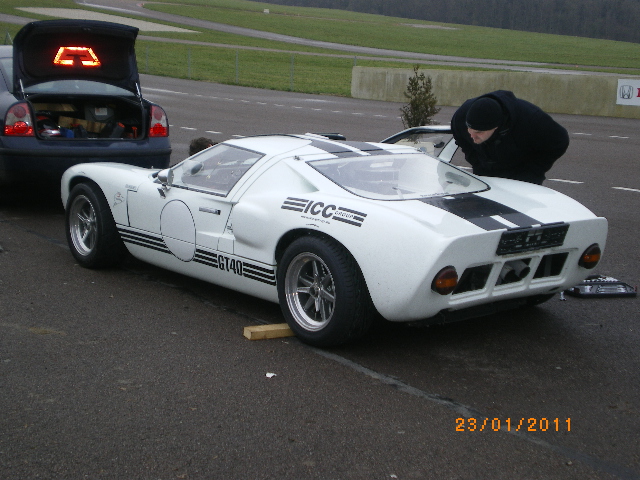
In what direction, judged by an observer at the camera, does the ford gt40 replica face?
facing away from the viewer and to the left of the viewer

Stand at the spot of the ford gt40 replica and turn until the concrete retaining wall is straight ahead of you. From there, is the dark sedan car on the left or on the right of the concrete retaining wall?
left

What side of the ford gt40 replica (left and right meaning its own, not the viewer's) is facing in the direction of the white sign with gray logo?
right

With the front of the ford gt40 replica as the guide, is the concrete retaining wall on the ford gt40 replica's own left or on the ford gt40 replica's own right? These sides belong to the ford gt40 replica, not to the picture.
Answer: on the ford gt40 replica's own right

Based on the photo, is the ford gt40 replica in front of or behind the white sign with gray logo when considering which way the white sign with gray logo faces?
in front

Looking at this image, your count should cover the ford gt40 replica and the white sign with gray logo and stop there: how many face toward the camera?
1

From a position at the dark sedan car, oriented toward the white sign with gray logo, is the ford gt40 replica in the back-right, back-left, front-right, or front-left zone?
back-right

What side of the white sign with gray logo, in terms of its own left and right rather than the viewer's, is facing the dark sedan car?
front

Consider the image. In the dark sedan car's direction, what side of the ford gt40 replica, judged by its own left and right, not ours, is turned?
front

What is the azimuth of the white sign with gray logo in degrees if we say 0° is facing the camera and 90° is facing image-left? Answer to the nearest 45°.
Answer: approximately 0°
